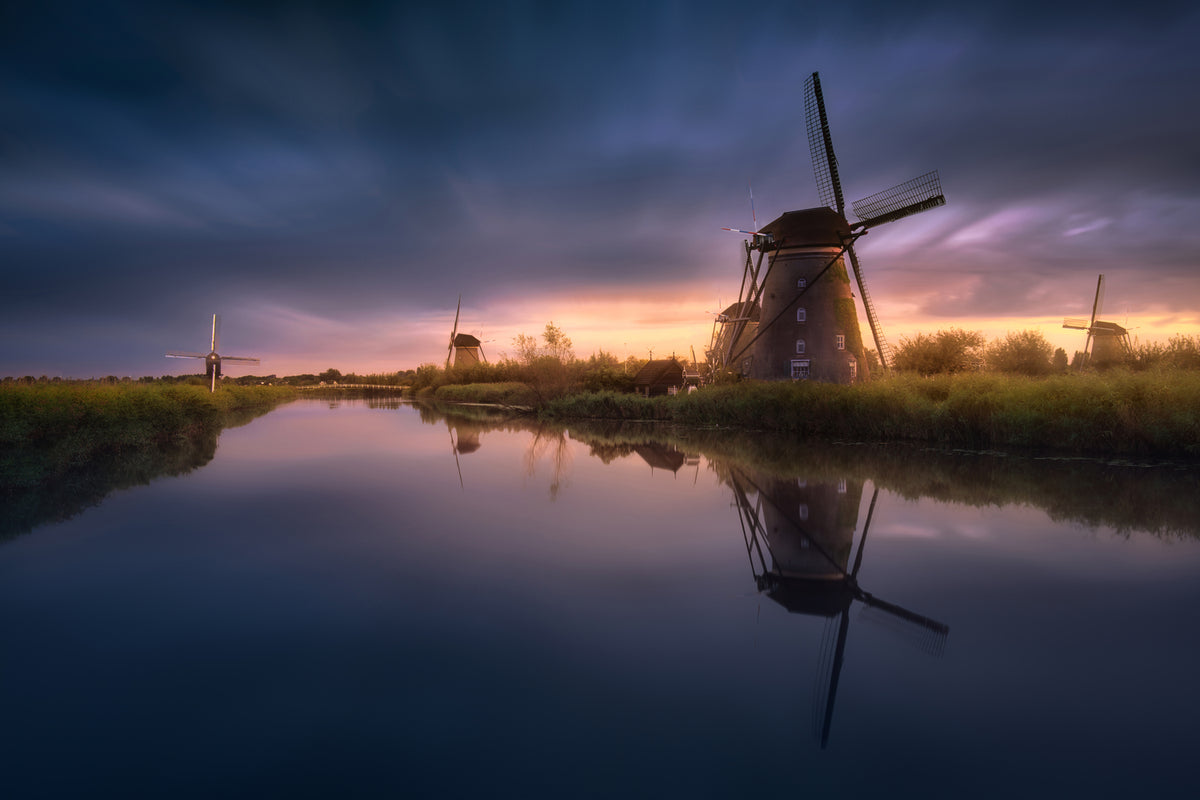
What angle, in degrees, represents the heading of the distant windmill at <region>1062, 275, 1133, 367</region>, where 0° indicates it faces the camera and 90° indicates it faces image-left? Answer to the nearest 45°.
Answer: approximately 45°
